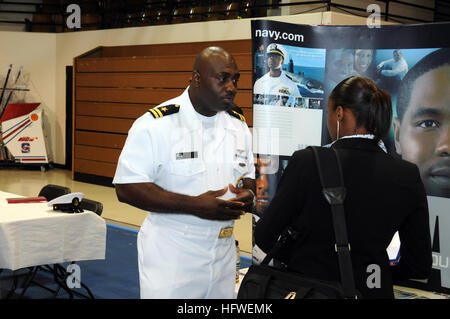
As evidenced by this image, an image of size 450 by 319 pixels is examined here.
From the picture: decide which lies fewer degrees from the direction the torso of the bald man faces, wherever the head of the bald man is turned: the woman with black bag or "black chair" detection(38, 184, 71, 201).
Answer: the woman with black bag

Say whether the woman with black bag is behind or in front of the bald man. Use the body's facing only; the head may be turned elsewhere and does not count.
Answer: in front

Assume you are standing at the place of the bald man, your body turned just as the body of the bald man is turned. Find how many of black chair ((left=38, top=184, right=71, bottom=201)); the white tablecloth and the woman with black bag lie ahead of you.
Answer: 1

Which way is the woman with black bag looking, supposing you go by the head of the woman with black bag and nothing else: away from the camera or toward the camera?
away from the camera
